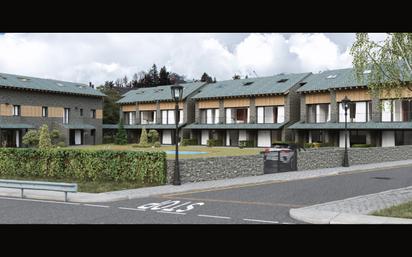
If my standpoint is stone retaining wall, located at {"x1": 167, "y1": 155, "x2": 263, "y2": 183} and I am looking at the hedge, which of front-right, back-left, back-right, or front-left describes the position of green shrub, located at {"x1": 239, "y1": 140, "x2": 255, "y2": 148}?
back-right

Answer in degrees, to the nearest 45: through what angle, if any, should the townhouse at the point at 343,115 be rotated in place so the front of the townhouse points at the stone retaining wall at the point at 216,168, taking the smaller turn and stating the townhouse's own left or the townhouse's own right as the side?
0° — it already faces it

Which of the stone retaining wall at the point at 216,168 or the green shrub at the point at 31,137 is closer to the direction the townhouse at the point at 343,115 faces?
the stone retaining wall

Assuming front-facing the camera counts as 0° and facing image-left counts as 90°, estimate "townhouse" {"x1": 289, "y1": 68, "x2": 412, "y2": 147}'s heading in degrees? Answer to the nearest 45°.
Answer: approximately 0°

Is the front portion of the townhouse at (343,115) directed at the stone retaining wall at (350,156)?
yes

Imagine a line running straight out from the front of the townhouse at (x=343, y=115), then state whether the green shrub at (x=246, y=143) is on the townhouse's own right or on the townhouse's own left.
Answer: on the townhouse's own right

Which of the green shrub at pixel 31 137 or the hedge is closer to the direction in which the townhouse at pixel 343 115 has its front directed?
the hedge

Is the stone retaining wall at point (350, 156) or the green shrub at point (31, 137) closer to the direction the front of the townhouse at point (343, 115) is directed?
the stone retaining wall
